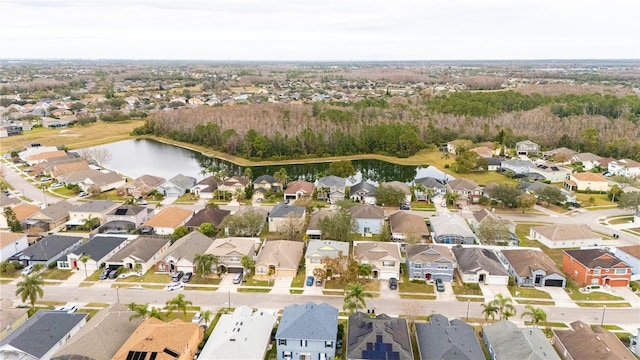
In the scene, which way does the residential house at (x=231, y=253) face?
toward the camera

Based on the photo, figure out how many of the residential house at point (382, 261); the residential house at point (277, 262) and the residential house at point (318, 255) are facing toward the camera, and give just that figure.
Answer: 3

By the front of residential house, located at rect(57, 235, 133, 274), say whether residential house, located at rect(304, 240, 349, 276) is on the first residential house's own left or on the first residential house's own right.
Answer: on the first residential house's own left

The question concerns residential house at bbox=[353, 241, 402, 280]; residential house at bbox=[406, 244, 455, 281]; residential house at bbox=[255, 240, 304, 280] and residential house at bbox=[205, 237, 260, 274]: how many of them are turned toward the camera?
4

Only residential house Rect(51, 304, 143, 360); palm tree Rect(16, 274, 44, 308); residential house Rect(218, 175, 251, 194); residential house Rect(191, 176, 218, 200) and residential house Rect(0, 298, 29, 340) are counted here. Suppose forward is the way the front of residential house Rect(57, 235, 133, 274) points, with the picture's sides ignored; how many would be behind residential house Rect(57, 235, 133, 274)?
2

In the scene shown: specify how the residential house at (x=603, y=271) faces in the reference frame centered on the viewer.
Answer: facing the viewer and to the right of the viewer

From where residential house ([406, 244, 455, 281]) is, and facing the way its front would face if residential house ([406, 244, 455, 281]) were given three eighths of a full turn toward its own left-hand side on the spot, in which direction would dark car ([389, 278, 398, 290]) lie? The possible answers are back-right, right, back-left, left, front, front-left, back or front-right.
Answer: back

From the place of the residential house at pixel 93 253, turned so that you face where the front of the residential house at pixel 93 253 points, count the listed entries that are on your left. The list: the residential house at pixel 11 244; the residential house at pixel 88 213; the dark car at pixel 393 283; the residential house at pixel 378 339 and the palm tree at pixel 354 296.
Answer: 3

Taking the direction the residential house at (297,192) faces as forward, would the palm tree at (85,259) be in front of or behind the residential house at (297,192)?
in front

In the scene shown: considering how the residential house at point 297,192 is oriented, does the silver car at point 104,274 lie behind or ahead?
ahead

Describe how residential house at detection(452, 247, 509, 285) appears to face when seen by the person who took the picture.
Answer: facing the viewer

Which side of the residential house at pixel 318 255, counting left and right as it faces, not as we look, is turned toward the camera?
front

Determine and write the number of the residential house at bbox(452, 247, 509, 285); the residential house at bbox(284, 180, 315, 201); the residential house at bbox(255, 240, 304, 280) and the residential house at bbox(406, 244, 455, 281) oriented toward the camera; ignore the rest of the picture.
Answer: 4

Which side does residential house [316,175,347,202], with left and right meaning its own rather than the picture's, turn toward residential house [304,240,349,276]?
front

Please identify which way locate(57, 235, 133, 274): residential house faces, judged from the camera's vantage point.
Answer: facing the viewer and to the left of the viewer
